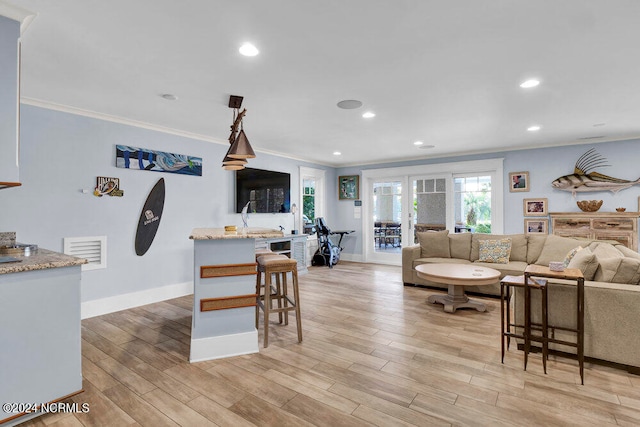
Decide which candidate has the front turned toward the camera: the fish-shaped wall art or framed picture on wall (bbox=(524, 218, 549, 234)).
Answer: the framed picture on wall

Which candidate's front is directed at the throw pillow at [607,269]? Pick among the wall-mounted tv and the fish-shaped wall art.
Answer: the wall-mounted tv

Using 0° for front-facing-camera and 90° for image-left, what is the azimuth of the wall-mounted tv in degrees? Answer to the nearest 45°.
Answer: approximately 315°

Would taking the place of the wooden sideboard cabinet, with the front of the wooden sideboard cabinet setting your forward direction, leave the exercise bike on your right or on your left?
on your right

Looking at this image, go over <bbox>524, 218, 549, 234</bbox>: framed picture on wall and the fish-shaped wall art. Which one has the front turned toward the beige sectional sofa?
the framed picture on wall

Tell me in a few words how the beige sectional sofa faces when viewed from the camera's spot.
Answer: facing the viewer and to the left of the viewer

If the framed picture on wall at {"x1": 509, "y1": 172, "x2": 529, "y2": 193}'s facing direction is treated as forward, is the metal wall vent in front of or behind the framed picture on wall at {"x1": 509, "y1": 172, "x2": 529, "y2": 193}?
in front

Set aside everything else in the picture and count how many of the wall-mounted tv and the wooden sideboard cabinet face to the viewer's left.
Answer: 0

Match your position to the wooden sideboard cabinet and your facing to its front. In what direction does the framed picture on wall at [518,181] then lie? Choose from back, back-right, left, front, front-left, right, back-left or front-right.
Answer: right

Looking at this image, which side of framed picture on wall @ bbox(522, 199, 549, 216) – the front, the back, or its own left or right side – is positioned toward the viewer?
front

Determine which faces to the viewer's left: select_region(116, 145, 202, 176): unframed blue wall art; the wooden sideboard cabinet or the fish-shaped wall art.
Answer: the fish-shaped wall art

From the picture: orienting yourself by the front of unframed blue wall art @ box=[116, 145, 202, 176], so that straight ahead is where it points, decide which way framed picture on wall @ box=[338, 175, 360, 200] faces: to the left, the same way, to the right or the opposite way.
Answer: to the right

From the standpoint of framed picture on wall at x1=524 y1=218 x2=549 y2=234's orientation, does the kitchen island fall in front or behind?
in front

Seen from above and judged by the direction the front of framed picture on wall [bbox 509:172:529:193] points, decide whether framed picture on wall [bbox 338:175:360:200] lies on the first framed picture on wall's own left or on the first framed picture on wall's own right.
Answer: on the first framed picture on wall's own right
